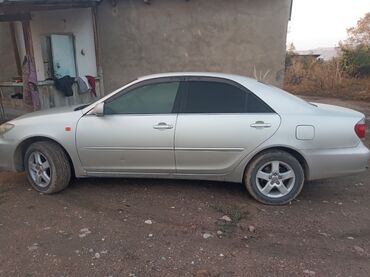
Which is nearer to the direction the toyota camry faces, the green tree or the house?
the house

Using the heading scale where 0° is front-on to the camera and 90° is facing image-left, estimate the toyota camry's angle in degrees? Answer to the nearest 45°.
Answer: approximately 90°

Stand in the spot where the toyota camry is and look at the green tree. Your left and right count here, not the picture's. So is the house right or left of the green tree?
left

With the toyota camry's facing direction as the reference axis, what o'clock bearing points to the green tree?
The green tree is roughly at 4 o'clock from the toyota camry.

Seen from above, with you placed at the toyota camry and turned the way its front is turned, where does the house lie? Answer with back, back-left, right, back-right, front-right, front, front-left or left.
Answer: right
